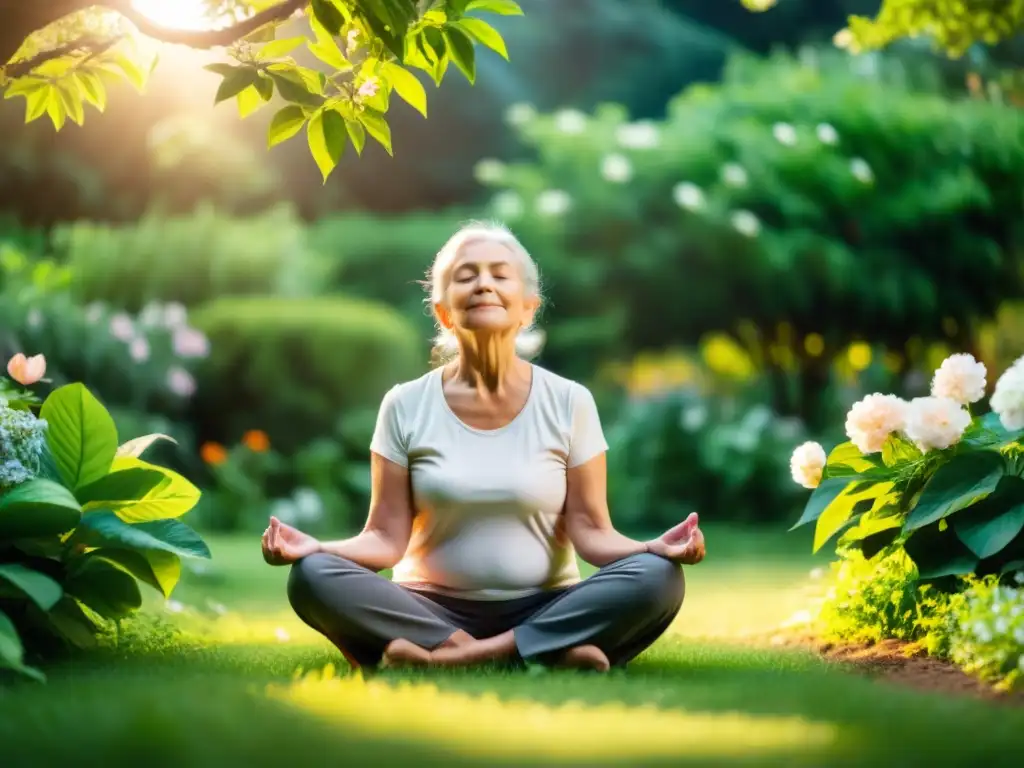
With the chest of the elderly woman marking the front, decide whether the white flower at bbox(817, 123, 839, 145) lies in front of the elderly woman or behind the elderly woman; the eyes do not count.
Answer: behind

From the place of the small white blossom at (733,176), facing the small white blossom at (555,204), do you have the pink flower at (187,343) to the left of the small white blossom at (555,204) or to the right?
left

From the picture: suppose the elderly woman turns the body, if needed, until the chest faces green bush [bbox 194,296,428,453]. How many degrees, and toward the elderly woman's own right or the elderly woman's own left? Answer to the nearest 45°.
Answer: approximately 180°

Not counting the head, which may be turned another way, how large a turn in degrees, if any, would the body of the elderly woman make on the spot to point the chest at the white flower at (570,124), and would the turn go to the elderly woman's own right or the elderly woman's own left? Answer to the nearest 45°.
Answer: approximately 180°

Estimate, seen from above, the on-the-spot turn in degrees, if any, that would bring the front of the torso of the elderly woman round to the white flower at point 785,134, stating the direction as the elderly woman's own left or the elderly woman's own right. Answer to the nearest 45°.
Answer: approximately 180°

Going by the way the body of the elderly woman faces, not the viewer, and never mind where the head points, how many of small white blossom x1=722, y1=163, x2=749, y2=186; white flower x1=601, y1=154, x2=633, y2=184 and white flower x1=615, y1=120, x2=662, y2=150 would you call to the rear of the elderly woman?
3

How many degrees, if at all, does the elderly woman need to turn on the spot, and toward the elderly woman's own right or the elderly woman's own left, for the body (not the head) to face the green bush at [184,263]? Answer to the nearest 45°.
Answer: approximately 180°

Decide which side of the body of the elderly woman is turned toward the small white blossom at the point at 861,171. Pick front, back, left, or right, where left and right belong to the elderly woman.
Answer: back

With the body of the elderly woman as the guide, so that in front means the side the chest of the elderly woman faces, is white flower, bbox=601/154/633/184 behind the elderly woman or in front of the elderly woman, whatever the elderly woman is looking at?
behind

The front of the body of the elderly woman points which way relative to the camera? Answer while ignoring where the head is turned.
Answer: toward the camera

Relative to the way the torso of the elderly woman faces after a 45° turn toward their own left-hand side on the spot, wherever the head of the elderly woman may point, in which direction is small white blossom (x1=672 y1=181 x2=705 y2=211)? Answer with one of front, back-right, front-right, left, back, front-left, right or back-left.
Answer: back-left

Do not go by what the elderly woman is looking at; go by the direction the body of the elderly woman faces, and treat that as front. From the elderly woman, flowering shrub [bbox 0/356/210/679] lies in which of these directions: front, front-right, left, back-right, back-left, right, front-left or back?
right

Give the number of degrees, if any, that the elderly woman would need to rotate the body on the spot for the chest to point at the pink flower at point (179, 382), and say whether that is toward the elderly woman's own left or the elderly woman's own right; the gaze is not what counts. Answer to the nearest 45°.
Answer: approximately 180°
